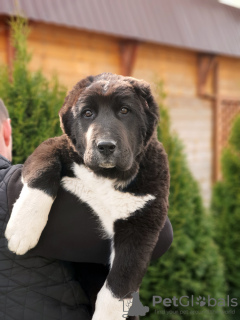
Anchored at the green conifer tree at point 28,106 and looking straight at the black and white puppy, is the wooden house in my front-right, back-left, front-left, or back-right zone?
back-left

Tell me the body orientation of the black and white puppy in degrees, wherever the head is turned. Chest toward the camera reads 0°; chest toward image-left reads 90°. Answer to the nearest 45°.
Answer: approximately 0°

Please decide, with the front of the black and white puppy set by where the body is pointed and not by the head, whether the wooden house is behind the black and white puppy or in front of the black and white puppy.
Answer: behind

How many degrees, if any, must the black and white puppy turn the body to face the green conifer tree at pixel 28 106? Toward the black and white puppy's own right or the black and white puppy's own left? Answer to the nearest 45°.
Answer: approximately 180°

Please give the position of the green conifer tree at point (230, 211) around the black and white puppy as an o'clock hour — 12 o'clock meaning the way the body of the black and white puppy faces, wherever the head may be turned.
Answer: The green conifer tree is roughly at 7 o'clock from the black and white puppy.
